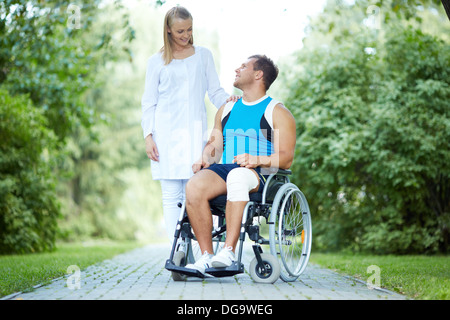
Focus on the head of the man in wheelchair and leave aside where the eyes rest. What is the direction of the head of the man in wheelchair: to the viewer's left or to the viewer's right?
to the viewer's left

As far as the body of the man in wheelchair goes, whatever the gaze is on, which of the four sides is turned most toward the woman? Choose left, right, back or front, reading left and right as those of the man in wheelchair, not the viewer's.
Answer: right

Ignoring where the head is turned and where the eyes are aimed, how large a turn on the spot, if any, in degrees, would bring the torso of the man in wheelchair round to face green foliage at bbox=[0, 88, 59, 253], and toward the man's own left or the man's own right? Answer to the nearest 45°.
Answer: approximately 90° to the man's own right

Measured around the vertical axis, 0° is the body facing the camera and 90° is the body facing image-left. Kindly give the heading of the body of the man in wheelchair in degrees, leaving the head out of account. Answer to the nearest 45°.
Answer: approximately 45°

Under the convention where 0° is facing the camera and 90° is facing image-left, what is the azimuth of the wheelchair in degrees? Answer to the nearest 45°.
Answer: approximately 45°
